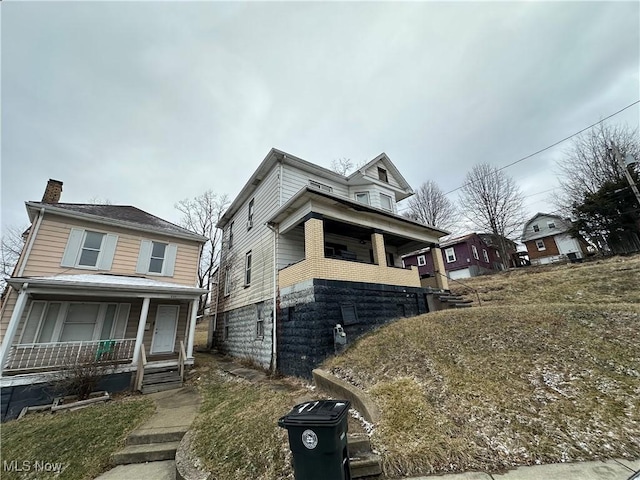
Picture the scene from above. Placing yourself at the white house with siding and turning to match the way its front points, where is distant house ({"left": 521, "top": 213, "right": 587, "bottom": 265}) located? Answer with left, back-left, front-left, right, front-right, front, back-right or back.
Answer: left

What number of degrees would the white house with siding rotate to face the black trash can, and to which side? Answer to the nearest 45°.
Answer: approximately 45° to its right

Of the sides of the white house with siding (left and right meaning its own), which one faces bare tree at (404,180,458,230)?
left

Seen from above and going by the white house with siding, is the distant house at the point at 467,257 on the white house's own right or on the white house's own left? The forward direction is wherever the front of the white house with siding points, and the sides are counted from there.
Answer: on the white house's own left

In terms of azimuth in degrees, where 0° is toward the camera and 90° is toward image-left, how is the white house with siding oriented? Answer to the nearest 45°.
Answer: approximately 315°

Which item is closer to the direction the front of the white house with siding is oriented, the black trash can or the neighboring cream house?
the black trash can
